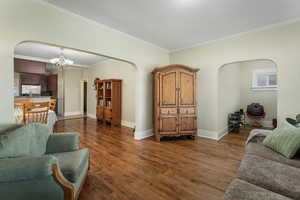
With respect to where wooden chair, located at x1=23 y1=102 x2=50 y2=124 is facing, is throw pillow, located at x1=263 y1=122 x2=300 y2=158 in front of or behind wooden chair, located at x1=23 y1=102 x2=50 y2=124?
behind

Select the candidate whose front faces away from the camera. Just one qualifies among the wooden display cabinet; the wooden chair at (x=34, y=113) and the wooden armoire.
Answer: the wooden chair

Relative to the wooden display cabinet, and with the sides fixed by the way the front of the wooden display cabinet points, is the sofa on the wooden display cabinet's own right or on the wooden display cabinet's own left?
on the wooden display cabinet's own left

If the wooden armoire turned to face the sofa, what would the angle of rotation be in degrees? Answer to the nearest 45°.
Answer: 0° — it already faces it

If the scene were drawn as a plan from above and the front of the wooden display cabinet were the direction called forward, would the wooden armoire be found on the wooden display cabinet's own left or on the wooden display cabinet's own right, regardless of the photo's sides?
on the wooden display cabinet's own left

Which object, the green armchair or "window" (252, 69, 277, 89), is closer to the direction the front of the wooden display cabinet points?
the green armchair

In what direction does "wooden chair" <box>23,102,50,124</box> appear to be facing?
away from the camera

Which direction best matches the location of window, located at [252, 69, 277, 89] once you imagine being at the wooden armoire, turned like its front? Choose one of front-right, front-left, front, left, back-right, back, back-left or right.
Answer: back-left

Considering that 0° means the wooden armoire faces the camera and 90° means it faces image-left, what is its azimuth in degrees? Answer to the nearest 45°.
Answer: approximately 0°

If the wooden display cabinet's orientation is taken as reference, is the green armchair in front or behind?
in front

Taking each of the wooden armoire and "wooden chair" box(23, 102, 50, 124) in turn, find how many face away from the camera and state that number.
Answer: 1
